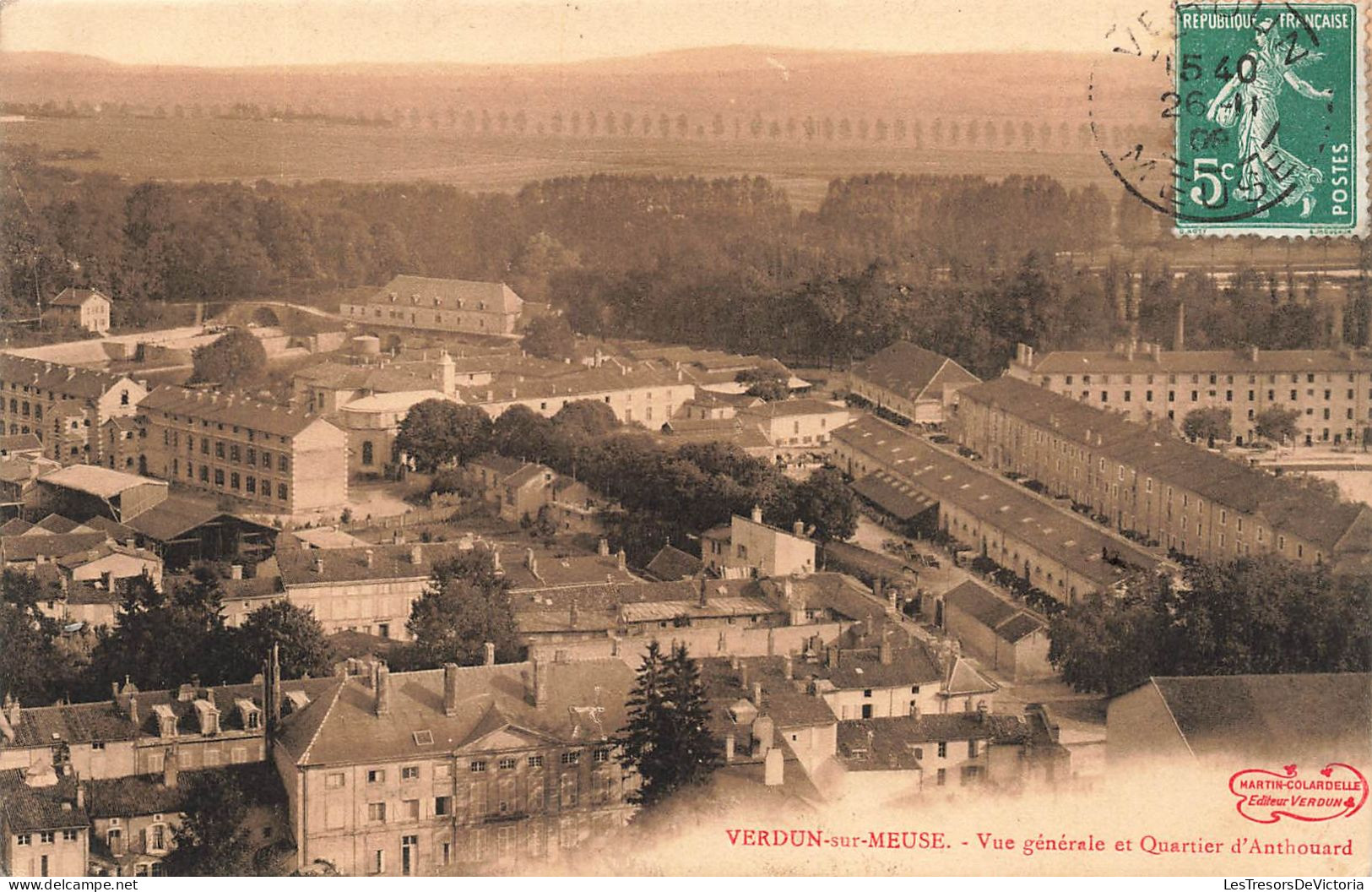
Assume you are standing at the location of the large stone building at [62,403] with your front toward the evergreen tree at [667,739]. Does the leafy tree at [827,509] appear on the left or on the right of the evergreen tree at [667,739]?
left
